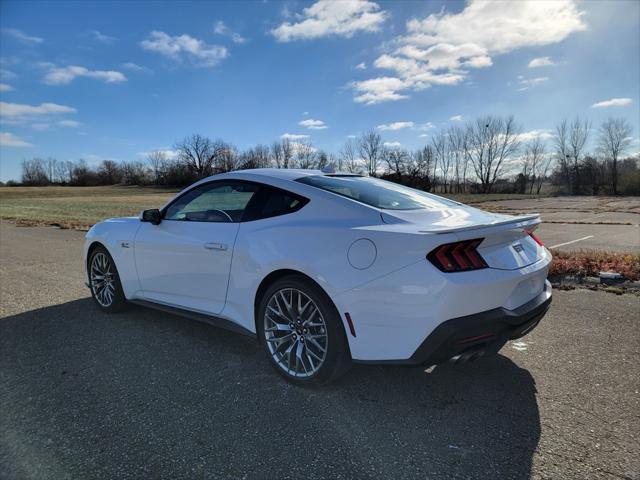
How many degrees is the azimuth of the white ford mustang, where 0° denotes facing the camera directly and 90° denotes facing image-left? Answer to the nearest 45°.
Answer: approximately 135°
